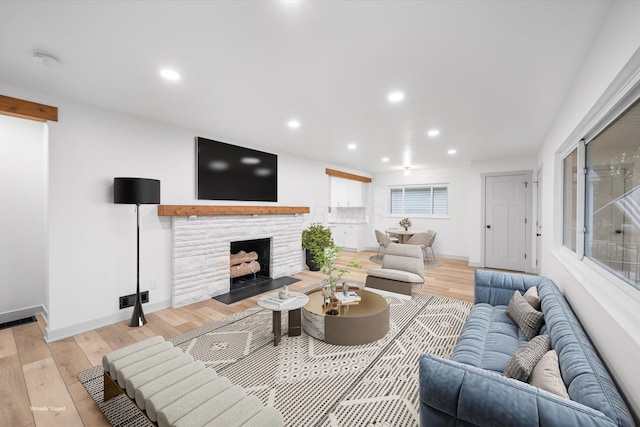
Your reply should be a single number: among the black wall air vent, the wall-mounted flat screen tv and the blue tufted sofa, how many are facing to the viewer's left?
1

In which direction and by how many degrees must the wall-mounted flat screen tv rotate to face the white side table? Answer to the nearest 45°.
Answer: approximately 45° to its right

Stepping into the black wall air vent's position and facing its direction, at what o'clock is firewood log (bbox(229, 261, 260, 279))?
The firewood log is roughly at 10 o'clock from the black wall air vent.

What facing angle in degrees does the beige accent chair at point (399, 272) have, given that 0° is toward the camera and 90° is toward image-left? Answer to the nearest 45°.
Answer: approximately 45°

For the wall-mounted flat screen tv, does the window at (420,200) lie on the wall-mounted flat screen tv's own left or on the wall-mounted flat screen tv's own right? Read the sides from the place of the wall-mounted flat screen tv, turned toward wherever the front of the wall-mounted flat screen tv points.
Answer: on the wall-mounted flat screen tv's own left

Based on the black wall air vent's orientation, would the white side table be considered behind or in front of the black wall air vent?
in front

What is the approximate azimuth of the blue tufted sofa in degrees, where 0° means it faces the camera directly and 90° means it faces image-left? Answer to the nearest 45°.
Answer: approximately 90°

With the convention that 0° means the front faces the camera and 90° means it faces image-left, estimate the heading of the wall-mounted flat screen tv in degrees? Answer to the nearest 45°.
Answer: approximately 315°

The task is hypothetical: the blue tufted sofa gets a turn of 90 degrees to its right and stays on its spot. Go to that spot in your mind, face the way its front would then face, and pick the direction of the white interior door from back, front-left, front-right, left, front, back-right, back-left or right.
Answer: front

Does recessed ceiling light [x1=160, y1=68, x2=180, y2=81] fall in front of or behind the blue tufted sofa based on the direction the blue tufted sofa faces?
in front

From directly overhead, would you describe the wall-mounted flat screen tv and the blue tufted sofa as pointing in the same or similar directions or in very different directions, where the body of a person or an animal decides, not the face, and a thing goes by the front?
very different directions

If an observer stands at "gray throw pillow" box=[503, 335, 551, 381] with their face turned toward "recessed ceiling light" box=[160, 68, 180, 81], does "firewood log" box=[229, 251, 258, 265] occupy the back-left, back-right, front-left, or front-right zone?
front-right
